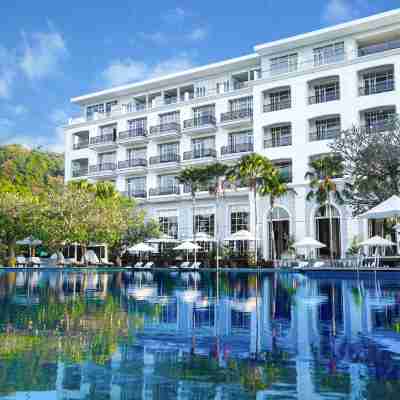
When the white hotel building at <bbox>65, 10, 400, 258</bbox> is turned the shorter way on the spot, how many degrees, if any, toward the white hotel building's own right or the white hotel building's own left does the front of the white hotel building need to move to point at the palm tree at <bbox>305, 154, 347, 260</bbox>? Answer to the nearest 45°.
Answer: approximately 45° to the white hotel building's own left

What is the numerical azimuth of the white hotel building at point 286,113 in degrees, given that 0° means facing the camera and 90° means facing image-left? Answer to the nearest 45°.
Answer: approximately 45°

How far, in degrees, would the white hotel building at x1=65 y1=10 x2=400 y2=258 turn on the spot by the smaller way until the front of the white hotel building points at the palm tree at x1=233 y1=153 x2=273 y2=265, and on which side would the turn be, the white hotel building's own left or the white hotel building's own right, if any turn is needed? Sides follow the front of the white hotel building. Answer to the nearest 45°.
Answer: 0° — it already faces it
